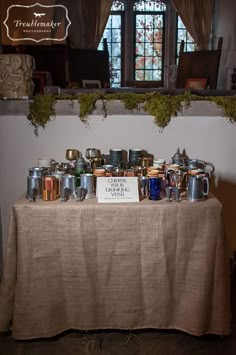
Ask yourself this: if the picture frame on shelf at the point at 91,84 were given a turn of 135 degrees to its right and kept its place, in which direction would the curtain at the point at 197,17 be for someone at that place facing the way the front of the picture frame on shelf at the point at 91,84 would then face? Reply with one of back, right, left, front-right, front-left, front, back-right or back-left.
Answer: right

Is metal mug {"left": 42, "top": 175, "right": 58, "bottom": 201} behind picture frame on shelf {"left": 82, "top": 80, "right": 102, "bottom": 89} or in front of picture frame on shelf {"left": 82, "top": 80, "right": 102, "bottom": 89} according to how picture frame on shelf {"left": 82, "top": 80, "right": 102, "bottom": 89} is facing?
in front

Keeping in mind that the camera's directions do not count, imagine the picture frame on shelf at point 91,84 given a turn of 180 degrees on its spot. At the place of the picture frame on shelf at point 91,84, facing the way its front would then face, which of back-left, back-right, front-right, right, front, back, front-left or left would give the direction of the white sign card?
back

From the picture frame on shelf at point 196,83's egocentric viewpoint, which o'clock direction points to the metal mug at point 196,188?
The metal mug is roughly at 12 o'clock from the picture frame on shelf.

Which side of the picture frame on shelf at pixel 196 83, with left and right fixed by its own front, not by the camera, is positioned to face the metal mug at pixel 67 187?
front

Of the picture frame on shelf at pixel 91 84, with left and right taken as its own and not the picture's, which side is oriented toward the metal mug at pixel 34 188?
front

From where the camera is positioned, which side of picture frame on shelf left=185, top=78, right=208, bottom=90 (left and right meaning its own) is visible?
front

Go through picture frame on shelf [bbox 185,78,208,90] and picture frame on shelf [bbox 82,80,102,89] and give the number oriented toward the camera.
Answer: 2

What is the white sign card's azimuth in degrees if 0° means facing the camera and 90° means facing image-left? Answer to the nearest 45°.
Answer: approximately 0°

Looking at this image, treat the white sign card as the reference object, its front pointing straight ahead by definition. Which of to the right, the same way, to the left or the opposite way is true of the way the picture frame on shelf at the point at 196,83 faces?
the same way

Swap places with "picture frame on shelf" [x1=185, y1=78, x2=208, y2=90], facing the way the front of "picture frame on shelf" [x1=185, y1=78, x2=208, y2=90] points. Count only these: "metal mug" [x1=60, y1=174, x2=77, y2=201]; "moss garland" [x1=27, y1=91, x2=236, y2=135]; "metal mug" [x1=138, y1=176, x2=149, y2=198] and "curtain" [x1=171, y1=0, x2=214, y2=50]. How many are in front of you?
3

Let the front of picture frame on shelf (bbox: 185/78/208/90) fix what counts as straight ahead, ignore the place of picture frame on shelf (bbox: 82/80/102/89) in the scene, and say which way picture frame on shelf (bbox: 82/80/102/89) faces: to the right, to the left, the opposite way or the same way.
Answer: the same way

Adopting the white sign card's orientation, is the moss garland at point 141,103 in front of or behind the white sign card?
behind

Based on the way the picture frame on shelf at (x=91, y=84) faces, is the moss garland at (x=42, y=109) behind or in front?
in front

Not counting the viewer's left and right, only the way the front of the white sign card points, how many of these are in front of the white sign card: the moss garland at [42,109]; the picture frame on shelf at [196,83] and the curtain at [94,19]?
0
